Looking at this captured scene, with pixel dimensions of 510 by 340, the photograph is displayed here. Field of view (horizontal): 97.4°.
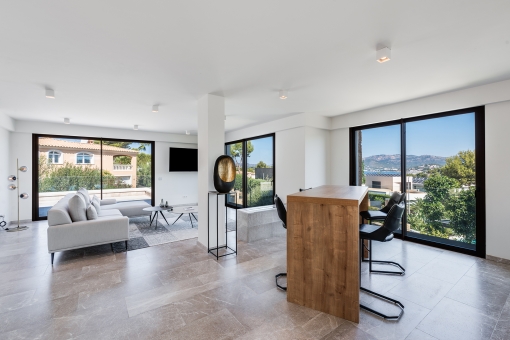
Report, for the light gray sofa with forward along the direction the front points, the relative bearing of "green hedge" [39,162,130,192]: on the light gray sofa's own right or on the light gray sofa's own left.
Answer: on the light gray sofa's own left

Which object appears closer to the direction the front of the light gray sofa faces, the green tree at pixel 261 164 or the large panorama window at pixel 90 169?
the green tree

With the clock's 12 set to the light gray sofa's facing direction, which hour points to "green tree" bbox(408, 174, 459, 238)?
The green tree is roughly at 1 o'clock from the light gray sofa.

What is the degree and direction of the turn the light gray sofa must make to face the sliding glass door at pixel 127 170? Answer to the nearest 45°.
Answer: approximately 90° to its left

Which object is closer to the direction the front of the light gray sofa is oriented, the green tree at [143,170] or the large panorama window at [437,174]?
the large panorama window

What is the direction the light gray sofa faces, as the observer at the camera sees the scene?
facing to the right of the viewer

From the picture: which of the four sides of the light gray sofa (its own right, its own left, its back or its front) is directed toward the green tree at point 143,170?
left

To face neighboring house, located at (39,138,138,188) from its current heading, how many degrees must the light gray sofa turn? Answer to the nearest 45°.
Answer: approximately 90° to its left

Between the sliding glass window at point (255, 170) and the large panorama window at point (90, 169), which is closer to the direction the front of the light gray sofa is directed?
the sliding glass window

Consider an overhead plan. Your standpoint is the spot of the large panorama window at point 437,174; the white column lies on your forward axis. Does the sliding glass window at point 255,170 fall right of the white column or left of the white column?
right

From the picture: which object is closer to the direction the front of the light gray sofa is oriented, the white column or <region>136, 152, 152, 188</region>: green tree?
the white column
